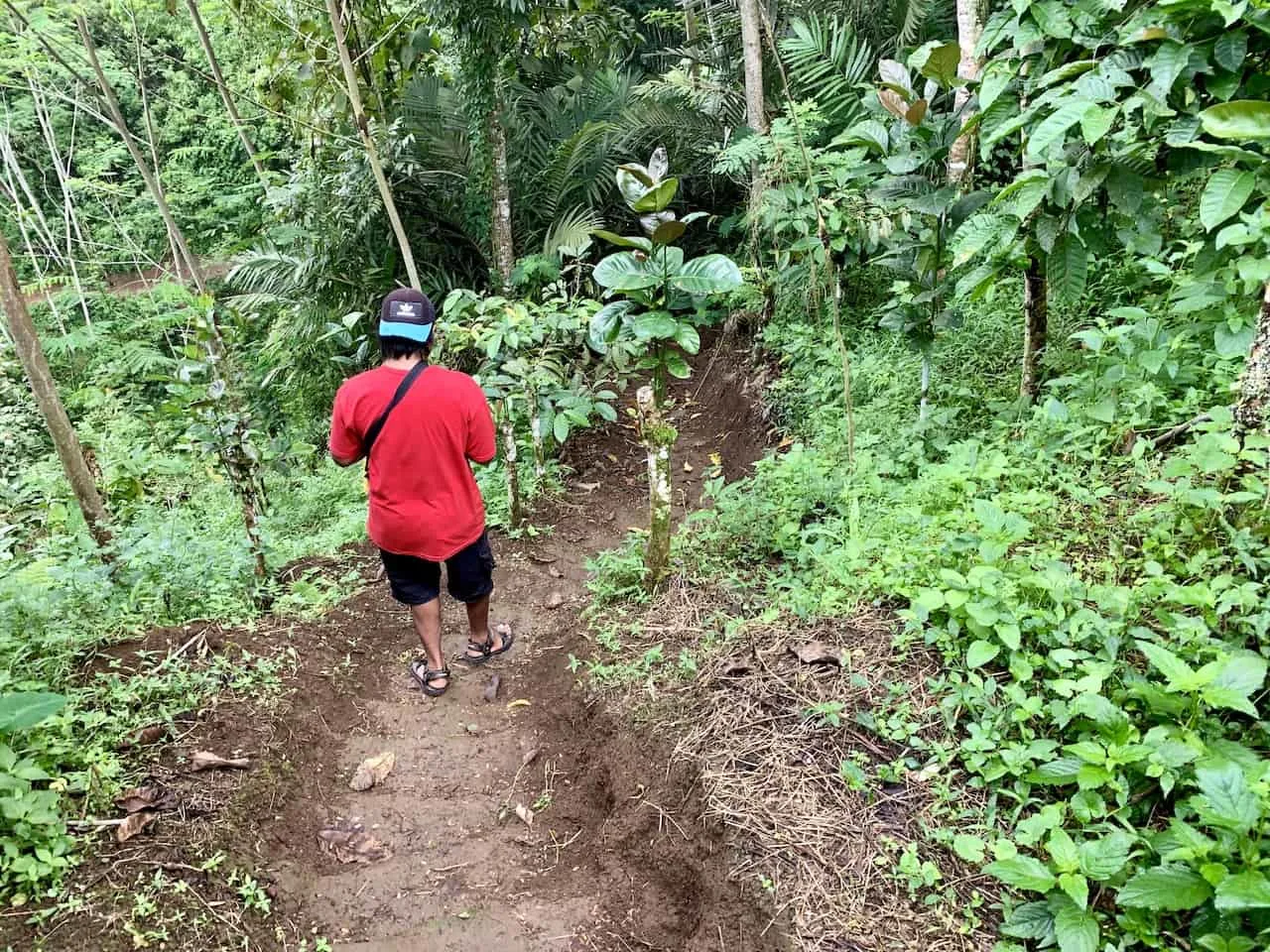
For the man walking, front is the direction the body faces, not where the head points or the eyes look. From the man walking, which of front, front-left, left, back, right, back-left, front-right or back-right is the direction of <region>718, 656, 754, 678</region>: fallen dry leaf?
back-right

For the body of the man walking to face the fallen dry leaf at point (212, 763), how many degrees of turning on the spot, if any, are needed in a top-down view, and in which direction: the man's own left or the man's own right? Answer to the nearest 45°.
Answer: approximately 135° to the man's own left

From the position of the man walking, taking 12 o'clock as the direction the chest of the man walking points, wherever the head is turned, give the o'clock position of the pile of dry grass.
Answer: The pile of dry grass is roughly at 5 o'clock from the man walking.

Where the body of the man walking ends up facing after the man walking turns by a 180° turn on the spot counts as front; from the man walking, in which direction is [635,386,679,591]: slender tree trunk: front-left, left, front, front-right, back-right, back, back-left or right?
left

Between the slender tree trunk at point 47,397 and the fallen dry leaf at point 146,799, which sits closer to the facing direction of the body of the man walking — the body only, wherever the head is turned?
the slender tree trunk

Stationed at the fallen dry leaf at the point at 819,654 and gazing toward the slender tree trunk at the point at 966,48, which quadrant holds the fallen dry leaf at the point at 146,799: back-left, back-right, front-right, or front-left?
back-left

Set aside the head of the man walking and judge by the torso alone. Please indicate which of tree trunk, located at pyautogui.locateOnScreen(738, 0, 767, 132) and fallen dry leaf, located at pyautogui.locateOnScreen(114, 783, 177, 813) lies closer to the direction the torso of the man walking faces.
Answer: the tree trunk

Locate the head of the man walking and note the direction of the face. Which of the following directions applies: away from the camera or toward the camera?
away from the camera

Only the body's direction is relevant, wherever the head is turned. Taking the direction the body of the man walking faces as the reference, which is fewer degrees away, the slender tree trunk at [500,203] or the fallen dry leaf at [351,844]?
the slender tree trunk

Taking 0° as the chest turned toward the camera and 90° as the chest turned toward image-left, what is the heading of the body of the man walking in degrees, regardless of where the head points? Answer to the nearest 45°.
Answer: approximately 180°

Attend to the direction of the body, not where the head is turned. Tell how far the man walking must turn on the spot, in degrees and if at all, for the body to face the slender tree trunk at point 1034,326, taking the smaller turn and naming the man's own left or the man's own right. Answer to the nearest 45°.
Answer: approximately 90° to the man's own right

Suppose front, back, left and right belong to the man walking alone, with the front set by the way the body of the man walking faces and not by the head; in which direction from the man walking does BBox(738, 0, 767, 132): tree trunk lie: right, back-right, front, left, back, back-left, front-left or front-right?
front-right

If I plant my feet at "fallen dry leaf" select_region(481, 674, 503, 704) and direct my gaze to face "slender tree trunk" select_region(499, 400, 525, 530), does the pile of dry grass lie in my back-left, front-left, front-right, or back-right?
back-right
